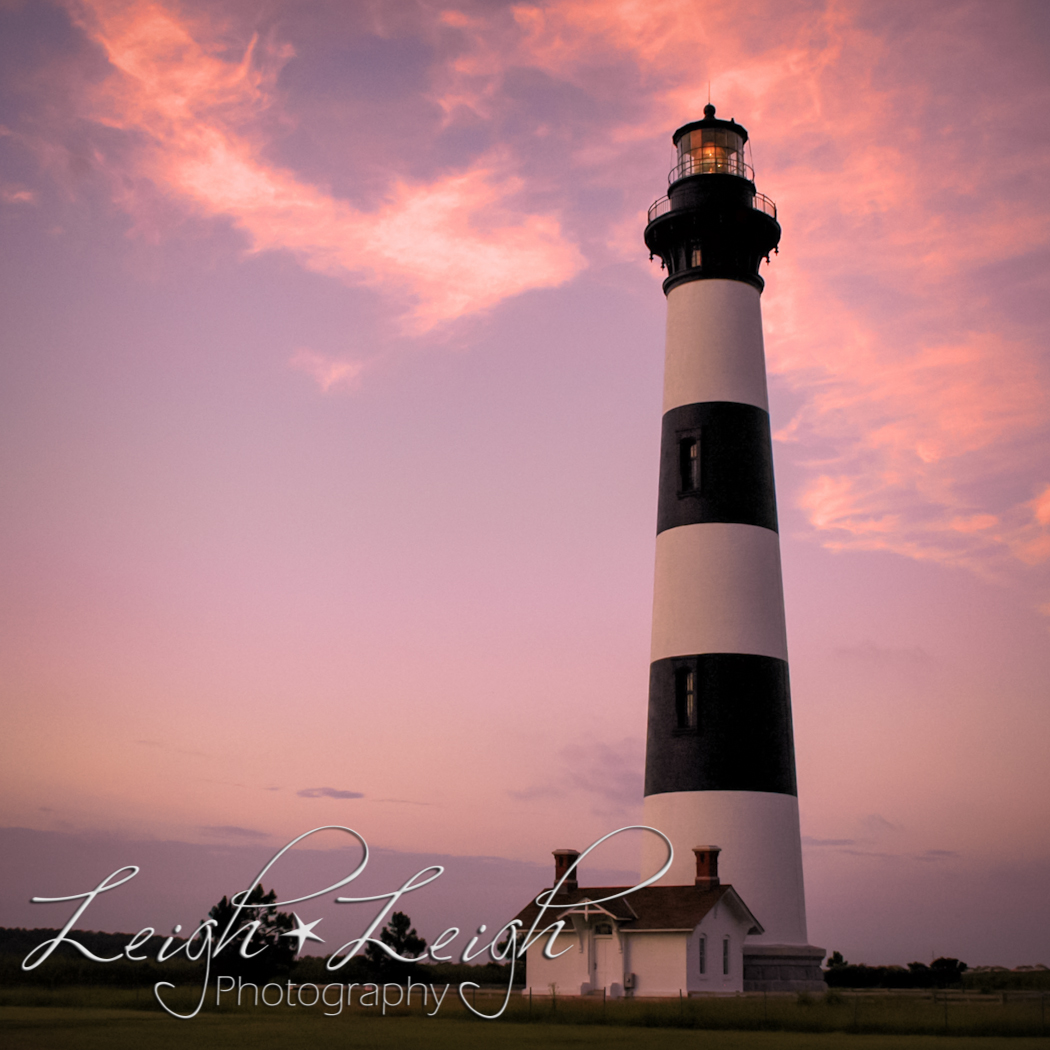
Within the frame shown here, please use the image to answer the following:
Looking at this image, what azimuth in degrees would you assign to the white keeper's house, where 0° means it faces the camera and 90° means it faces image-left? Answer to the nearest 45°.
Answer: approximately 45°
